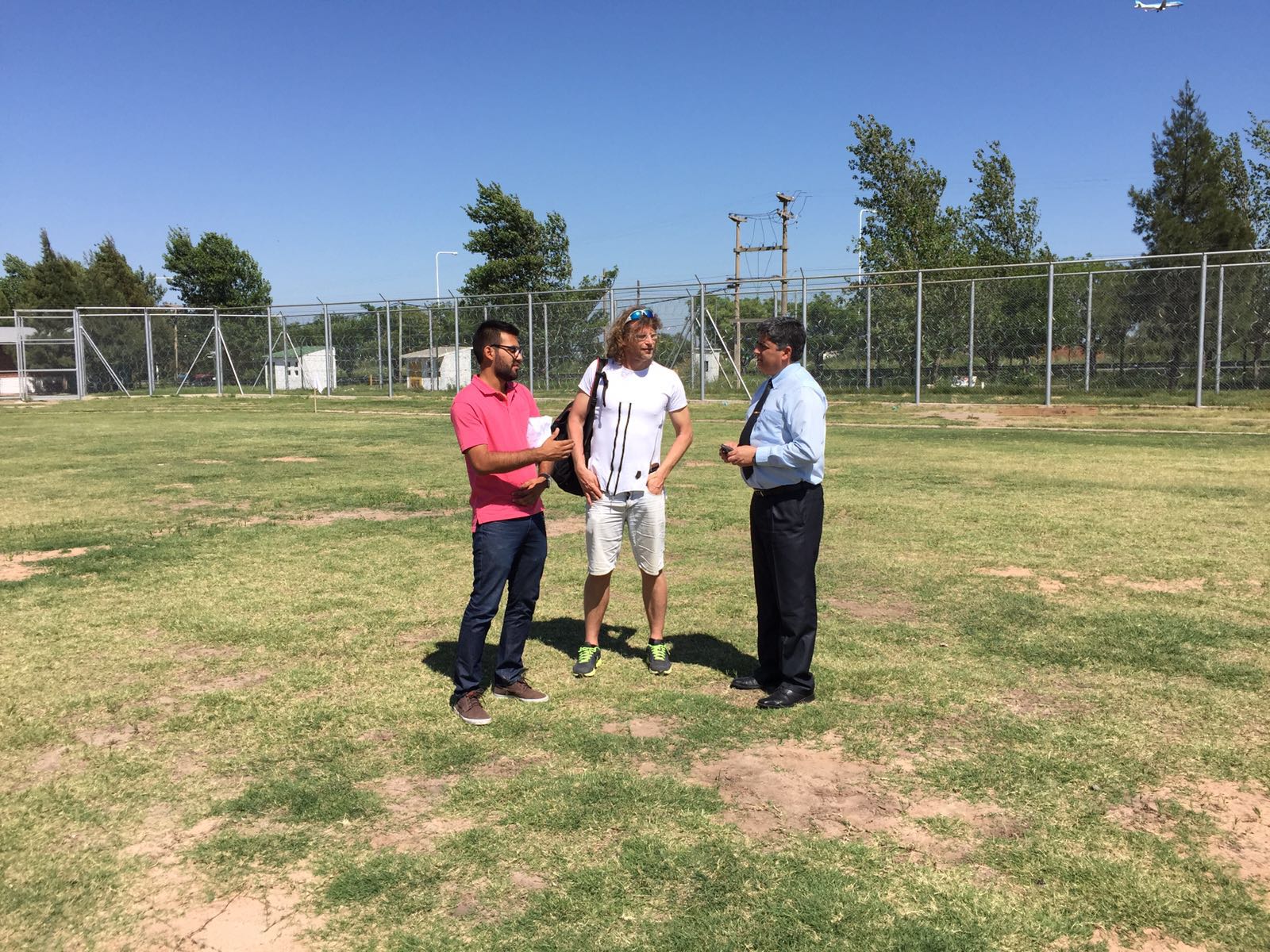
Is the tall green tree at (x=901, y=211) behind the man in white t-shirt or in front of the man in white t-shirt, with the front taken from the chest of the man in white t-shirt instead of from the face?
behind

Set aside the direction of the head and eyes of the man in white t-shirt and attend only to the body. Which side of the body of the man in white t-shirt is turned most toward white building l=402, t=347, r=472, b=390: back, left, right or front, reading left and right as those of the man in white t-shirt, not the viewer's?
back

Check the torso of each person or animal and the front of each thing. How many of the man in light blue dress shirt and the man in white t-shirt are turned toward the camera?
1

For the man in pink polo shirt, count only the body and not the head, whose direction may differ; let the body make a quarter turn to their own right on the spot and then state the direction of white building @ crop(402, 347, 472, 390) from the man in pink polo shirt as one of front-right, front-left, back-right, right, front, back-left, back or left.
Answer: back-right

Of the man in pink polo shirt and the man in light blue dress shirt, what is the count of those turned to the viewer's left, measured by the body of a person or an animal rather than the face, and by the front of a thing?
1

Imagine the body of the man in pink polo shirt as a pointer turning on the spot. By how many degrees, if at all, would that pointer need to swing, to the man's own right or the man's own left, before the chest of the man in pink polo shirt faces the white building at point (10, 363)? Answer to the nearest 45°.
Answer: approximately 180°

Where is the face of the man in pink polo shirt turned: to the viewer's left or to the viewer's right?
to the viewer's right

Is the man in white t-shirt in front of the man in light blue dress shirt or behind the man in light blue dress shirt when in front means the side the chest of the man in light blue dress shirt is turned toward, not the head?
in front

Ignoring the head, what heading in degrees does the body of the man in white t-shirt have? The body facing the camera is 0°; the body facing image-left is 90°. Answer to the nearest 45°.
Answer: approximately 0°

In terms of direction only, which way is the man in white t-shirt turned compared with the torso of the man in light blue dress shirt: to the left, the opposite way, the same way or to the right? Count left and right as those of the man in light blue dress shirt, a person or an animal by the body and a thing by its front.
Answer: to the left

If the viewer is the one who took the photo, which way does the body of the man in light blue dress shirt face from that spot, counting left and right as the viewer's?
facing to the left of the viewer

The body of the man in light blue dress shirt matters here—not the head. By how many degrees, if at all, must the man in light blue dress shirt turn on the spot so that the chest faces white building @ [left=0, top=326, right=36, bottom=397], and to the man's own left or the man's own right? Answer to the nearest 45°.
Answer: approximately 45° to the man's own right

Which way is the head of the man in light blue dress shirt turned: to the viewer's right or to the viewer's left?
to the viewer's left

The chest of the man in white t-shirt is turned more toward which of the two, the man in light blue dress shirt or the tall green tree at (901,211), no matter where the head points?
the man in light blue dress shirt

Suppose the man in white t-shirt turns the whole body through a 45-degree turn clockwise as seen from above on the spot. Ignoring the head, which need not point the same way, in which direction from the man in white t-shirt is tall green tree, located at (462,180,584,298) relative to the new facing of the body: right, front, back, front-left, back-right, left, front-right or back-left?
back-right
